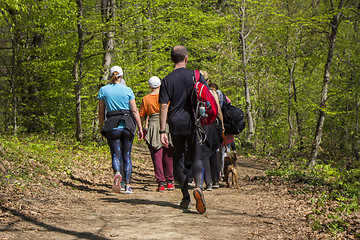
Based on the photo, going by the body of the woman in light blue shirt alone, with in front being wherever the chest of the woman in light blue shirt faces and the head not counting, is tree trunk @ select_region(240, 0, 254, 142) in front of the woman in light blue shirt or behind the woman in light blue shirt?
in front

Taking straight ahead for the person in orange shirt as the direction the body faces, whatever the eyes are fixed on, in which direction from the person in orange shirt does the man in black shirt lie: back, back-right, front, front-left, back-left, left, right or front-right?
back

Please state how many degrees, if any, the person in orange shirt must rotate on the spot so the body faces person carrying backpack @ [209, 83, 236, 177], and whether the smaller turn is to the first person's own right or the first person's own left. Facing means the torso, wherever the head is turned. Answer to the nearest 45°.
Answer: approximately 45° to the first person's own right

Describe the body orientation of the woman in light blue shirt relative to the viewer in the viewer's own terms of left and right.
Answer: facing away from the viewer

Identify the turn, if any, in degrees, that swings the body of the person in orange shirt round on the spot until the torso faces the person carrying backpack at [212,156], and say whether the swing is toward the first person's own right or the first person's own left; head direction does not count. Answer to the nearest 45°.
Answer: approximately 135° to the first person's own right

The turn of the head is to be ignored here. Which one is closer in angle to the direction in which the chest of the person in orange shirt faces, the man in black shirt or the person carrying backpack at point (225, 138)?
the person carrying backpack

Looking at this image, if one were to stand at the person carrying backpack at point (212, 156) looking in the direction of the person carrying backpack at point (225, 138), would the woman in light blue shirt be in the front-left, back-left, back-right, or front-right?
back-left

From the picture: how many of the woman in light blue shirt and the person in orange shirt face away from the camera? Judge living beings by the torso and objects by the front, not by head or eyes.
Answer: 2

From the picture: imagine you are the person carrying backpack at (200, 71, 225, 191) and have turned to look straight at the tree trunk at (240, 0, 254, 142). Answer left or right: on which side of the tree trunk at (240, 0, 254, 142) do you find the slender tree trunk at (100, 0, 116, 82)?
left

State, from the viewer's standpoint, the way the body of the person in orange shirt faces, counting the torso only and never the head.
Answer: away from the camera

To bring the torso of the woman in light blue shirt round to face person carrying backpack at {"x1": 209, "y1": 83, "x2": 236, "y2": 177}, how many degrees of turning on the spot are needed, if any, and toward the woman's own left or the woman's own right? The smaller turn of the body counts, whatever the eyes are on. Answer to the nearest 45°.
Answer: approximately 45° to the woman's own right

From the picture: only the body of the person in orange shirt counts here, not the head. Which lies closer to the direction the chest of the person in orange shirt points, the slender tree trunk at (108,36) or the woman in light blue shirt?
the slender tree trunk

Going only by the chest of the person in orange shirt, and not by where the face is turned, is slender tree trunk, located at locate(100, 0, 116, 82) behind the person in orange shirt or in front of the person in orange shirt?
in front
